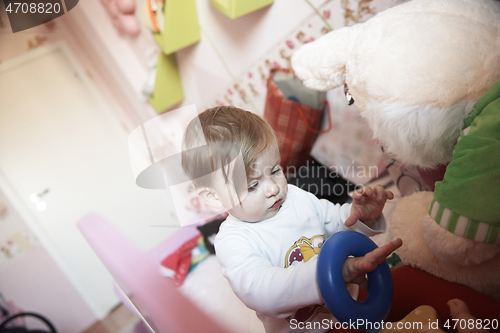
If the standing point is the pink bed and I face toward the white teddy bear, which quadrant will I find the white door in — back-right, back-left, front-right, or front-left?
back-left

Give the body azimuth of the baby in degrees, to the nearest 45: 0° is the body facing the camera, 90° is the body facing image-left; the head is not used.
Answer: approximately 315°

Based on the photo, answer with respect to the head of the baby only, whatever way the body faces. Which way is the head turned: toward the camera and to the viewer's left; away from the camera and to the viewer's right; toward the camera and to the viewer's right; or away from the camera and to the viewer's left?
toward the camera and to the viewer's right
